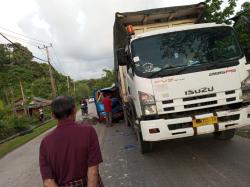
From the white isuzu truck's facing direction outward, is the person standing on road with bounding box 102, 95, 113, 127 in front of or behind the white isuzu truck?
behind

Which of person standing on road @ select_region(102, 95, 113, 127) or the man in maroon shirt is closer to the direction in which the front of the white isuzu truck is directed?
the man in maroon shirt

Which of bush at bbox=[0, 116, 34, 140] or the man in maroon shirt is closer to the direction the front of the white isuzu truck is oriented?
the man in maroon shirt

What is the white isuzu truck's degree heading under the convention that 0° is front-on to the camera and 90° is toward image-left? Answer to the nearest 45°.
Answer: approximately 0°

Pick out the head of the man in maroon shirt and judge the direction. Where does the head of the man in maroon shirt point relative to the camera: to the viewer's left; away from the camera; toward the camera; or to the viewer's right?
away from the camera

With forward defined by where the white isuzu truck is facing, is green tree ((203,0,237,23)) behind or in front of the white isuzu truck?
behind
